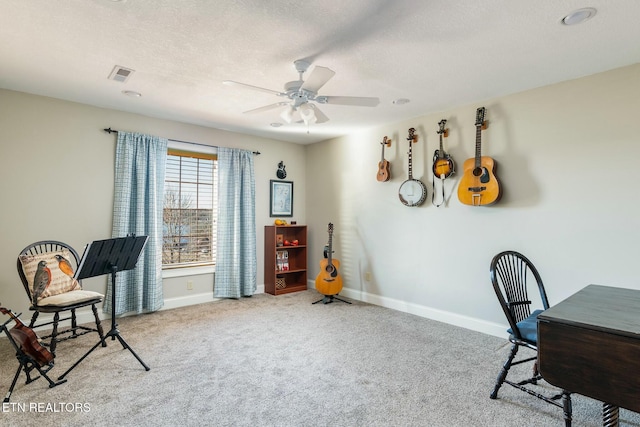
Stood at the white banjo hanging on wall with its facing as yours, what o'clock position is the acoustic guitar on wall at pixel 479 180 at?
The acoustic guitar on wall is roughly at 9 o'clock from the white banjo hanging on wall.

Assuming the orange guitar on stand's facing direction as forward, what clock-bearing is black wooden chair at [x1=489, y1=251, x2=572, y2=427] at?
The black wooden chair is roughly at 11 o'clock from the orange guitar on stand.

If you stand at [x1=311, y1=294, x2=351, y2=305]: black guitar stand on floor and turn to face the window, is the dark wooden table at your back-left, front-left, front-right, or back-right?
back-left

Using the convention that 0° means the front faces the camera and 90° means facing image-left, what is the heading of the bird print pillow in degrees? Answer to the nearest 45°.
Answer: approximately 315°

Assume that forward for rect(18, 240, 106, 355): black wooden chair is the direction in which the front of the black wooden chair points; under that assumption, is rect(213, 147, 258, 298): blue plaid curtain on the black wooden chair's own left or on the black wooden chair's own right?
on the black wooden chair's own left

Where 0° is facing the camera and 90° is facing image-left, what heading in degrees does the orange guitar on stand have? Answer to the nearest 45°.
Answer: approximately 0°

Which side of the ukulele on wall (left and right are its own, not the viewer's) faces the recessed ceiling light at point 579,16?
left

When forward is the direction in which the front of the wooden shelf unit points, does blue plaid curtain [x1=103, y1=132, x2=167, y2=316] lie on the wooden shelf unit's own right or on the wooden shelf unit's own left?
on the wooden shelf unit's own right

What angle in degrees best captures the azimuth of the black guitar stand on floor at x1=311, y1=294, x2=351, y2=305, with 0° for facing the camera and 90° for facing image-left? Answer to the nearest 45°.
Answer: approximately 0°

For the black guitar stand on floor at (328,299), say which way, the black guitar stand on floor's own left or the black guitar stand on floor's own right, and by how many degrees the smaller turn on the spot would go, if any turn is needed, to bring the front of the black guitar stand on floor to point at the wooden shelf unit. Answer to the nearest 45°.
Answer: approximately 135° to the black guitar stand on floor's own right

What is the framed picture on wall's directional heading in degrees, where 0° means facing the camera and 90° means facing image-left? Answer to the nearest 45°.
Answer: approximately 315°
